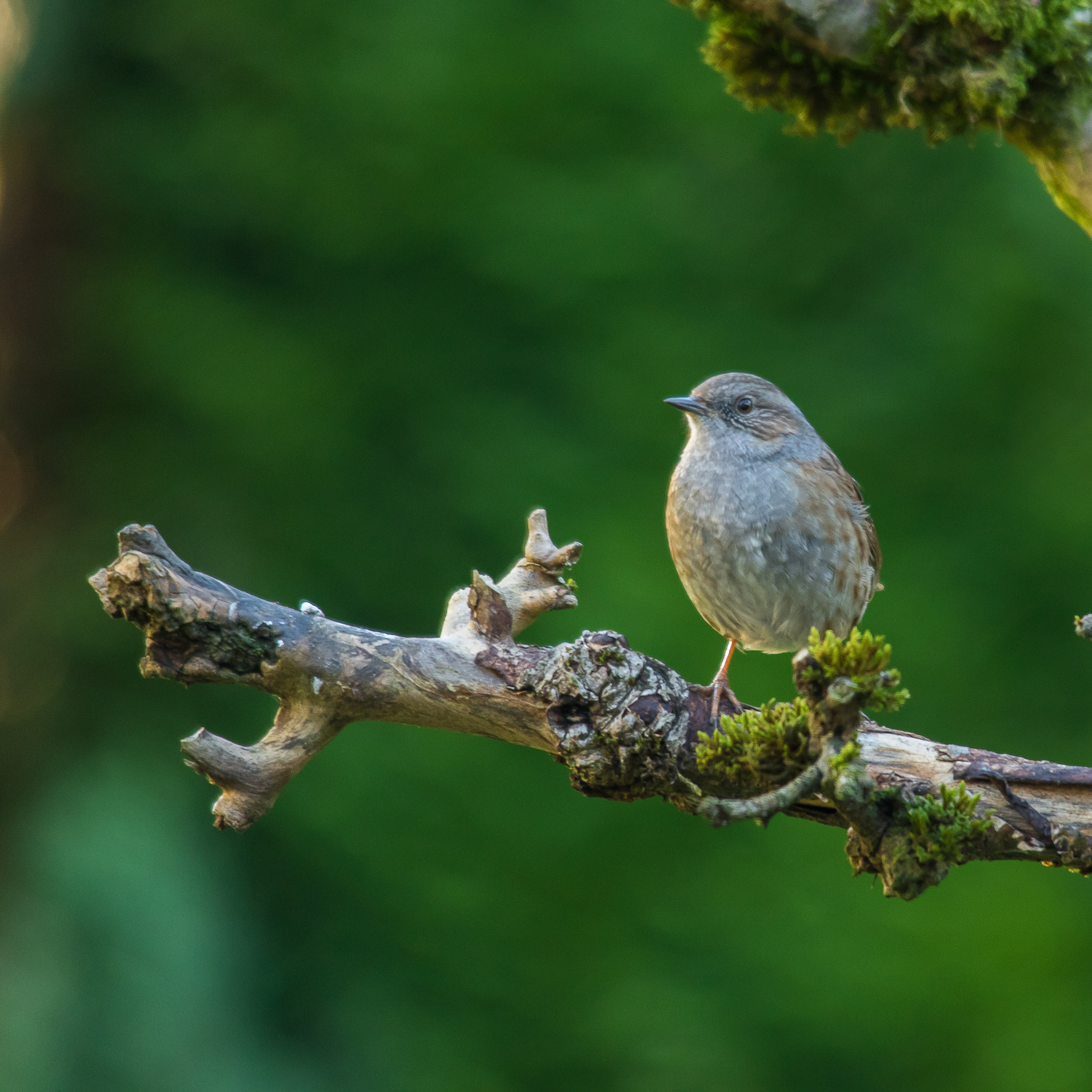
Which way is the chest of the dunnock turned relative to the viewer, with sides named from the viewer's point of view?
facing the viewer and to the left of the viewer
